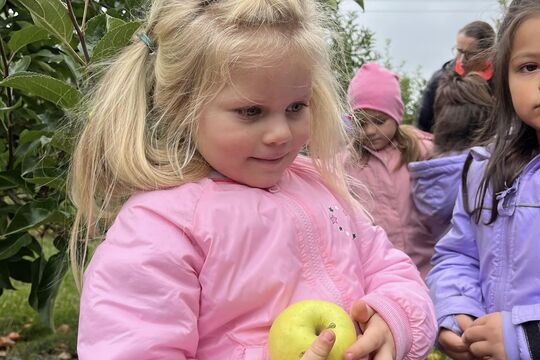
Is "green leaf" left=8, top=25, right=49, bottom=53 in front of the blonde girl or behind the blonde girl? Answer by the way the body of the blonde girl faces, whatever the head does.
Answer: behind

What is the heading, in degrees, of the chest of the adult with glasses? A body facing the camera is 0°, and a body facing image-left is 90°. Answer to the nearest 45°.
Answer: approximately 45°

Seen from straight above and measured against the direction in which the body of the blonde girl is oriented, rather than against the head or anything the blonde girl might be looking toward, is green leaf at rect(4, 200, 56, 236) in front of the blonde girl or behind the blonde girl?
behind

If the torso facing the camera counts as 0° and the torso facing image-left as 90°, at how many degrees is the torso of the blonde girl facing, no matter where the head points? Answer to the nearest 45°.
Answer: approximately 315°
